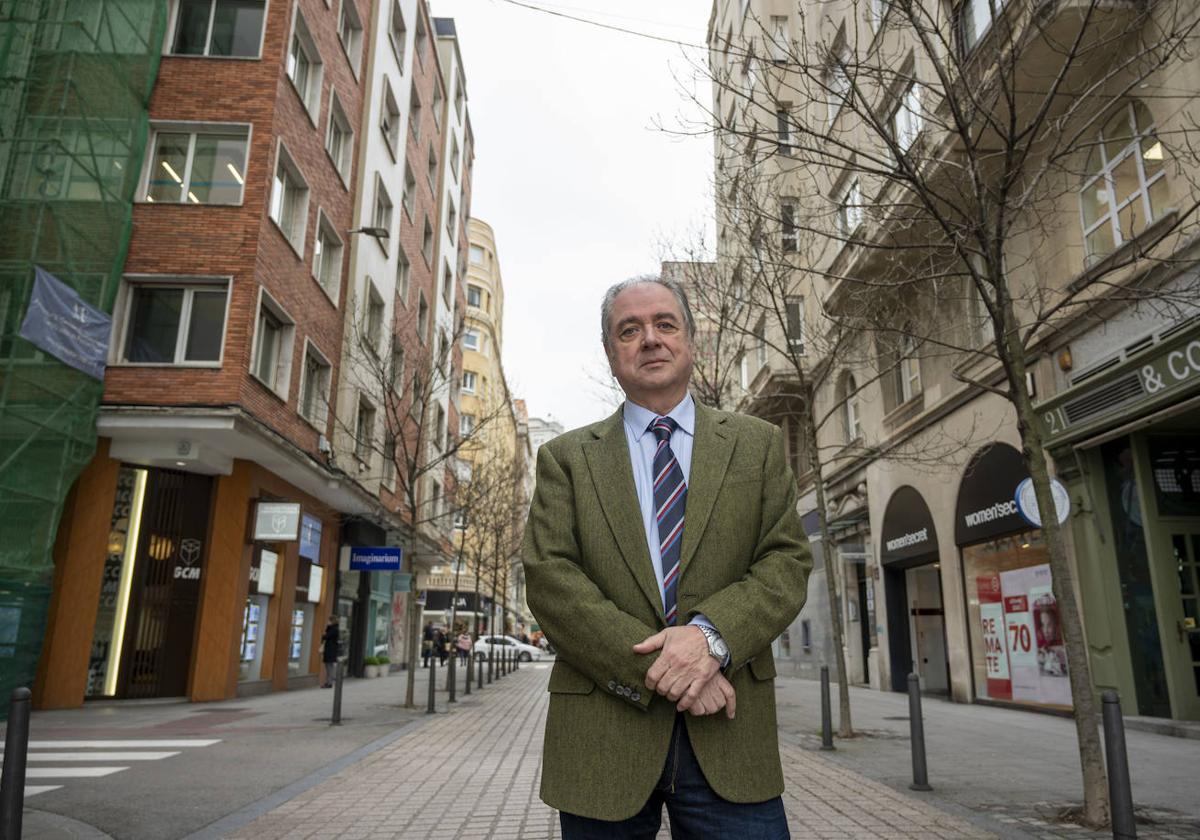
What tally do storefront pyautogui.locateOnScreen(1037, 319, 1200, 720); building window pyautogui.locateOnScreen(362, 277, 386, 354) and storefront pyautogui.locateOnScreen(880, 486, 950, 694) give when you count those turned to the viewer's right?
1

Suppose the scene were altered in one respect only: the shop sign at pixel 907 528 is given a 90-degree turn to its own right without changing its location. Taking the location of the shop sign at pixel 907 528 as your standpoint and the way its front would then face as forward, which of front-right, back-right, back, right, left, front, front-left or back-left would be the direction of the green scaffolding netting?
left

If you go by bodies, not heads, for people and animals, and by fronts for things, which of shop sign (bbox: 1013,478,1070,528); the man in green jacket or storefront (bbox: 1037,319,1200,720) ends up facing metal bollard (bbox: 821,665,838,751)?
the storefront

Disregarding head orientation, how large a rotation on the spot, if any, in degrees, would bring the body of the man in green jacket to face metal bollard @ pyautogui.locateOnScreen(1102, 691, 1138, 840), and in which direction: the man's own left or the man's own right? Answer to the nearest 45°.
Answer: approximately 135° to the man's own left

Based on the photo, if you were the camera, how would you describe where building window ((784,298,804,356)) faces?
facing the viewer and to the left of the viewer

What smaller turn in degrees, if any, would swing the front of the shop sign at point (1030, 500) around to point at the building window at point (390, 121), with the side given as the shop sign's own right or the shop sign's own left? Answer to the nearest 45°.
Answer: approximately 135° to the shop sign's own right

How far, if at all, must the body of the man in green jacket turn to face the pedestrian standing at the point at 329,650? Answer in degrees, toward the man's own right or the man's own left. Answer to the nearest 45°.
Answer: approximately 135° to the man's own right

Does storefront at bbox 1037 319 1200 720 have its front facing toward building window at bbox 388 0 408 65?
no

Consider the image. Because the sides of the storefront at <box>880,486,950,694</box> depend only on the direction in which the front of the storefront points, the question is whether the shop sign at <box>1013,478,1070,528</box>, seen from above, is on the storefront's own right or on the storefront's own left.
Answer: on the storefront's own left

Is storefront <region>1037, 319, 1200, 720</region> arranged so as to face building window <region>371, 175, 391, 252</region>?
no

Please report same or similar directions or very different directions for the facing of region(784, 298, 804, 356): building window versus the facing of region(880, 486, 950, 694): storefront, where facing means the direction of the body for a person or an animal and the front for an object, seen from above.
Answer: same or similar directions

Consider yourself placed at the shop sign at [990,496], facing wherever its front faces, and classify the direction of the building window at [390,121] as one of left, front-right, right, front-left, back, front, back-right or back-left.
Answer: front-right

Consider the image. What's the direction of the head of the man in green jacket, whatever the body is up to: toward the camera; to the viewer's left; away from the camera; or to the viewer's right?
toward the camera

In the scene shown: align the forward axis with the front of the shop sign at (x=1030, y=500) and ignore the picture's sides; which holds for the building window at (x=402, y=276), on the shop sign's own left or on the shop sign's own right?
on the shop sign's own right

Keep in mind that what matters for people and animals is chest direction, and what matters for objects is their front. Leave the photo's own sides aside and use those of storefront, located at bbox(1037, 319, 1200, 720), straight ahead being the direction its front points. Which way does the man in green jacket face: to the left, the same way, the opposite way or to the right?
to the left

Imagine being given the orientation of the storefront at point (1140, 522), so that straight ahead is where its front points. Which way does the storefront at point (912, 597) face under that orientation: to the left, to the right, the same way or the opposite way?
the same way

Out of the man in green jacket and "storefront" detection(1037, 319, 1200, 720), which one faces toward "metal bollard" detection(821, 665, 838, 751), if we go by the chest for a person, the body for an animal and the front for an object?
the storefront

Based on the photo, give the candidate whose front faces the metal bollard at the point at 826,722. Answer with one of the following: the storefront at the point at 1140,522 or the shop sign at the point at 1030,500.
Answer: the storefront

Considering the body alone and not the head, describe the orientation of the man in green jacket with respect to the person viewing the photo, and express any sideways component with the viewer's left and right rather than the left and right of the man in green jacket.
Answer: facing the viewer

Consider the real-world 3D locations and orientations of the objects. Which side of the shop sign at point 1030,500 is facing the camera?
front

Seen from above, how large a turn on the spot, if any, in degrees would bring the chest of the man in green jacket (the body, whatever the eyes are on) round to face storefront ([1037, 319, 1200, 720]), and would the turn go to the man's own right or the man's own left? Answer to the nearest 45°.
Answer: approximately 135° to the man's own left
